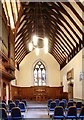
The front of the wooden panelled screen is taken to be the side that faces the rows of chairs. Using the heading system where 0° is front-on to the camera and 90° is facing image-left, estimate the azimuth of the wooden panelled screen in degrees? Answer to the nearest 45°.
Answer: approximately 0°

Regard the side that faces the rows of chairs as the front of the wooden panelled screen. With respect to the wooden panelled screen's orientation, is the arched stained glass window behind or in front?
behind
